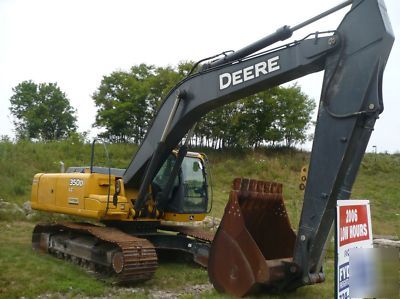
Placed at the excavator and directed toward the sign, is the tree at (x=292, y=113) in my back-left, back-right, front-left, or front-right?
back-left

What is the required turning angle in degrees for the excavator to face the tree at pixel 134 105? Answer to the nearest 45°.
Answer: approximately 135° to its left

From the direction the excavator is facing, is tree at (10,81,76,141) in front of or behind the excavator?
behind

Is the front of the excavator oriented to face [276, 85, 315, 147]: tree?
no

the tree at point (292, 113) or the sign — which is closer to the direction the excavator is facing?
the sign

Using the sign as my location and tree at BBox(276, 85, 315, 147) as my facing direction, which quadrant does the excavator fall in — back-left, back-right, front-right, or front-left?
front-left

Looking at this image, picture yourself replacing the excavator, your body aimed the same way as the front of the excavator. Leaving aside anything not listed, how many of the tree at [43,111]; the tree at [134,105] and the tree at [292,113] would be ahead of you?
0

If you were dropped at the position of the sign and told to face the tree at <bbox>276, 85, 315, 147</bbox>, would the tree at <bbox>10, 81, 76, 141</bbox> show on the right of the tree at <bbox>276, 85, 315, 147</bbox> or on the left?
left

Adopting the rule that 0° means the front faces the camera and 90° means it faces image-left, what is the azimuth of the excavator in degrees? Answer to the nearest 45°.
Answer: approximately 315°

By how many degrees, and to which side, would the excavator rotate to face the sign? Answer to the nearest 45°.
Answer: approximately 45° to its right
